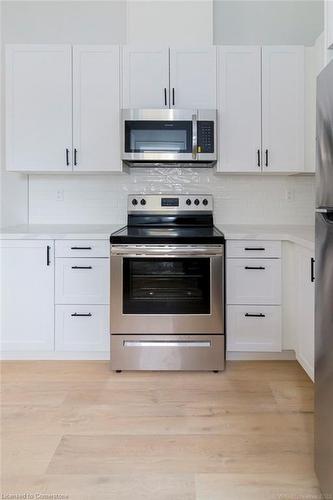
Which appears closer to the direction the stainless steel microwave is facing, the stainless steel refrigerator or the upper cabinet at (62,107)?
the stainless steel refrigerator

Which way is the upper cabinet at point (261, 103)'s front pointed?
toward the camera

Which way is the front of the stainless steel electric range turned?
toward the camera

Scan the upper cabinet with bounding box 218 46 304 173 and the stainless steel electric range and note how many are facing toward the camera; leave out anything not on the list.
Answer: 2

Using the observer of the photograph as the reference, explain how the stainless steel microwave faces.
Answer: facing the viewer

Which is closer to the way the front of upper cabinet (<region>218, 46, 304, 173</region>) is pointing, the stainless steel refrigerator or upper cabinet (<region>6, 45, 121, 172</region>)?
the stainless steel refrigerator

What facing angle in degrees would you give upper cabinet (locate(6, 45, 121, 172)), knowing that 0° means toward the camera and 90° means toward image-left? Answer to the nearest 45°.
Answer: approximately 0°

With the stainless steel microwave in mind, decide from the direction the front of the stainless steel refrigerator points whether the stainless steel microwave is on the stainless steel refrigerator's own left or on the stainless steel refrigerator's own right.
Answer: on the stainless steel refrigerator's own right
